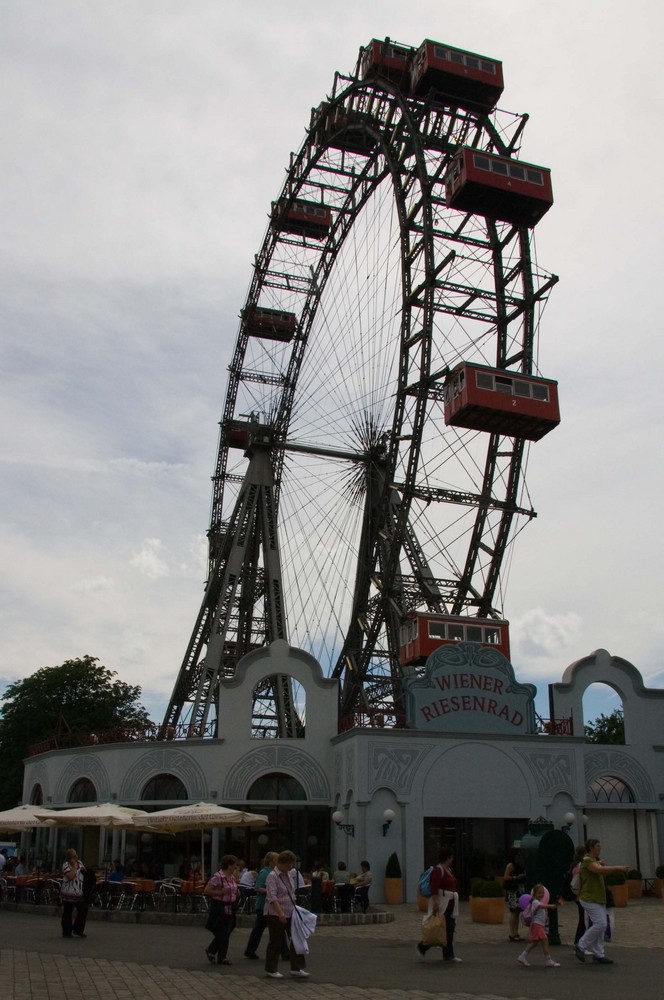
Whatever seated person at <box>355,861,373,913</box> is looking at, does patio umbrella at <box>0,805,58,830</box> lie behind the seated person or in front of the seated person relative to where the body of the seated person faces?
in front

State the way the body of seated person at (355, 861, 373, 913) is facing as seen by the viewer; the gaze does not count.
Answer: to the viewer's left
